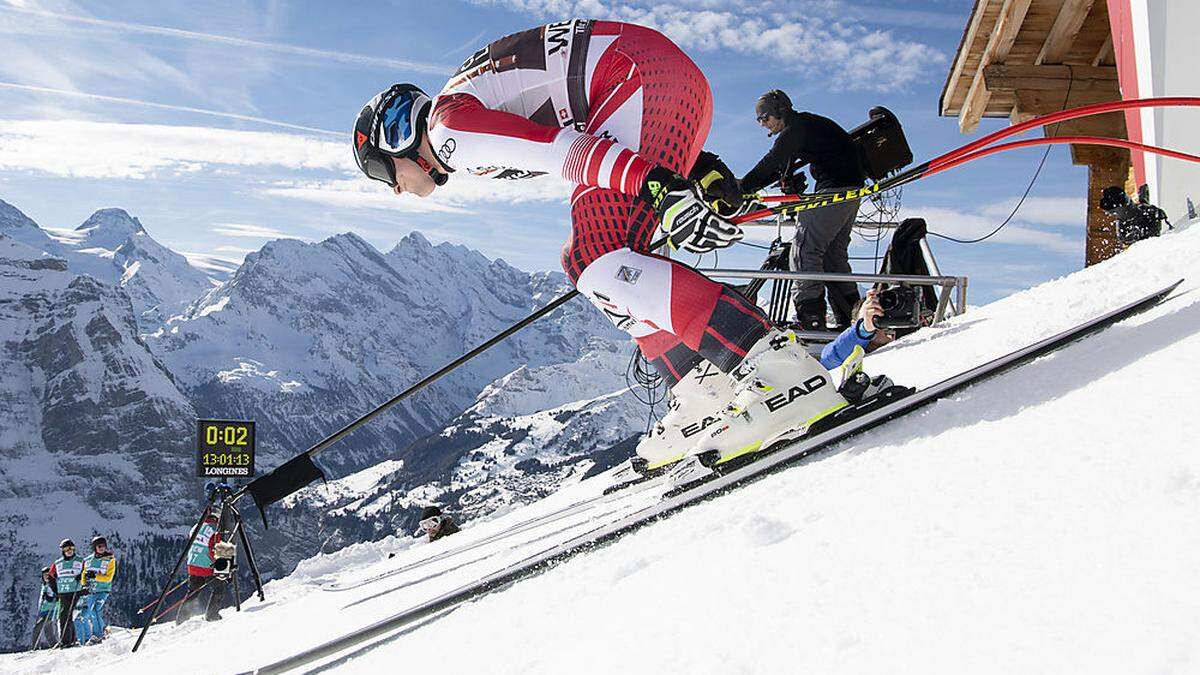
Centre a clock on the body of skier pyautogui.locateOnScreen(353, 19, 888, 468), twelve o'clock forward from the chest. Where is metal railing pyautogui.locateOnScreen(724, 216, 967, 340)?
The metal railing is roughly at 4 o'clock from the skier.

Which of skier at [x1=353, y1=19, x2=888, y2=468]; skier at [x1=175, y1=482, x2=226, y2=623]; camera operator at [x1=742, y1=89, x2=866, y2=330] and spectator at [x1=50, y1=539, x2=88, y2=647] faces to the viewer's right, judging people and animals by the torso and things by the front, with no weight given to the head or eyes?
skier at [x1=175, y1=482, x2=226, y2=623]

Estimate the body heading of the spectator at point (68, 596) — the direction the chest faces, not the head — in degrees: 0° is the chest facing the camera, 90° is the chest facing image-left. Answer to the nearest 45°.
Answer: approximately 0°

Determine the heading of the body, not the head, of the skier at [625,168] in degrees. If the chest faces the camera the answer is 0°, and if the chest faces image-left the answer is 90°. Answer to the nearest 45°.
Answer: approximately 90°

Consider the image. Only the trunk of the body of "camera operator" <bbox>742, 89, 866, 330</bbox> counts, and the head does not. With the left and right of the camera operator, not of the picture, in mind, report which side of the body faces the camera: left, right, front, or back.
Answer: left
